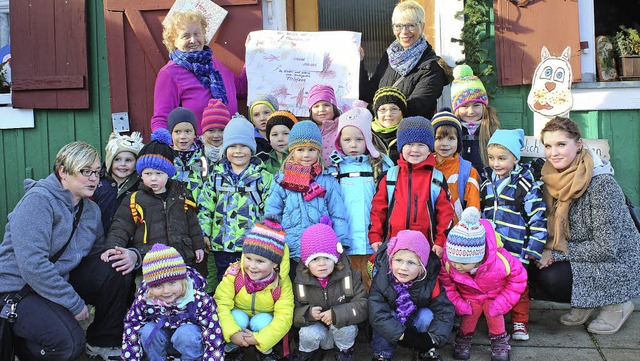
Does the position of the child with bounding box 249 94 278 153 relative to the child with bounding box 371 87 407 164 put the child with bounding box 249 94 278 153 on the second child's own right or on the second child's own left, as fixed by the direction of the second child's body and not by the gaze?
on the second child's own right

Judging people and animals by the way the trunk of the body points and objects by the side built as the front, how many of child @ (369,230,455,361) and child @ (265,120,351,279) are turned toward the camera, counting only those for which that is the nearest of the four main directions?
2

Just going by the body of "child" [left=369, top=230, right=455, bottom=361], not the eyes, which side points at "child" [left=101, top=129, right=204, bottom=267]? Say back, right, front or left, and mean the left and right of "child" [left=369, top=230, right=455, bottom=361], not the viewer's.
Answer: right

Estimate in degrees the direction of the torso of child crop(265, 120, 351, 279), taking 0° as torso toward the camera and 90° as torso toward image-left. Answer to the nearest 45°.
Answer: approximately 0°

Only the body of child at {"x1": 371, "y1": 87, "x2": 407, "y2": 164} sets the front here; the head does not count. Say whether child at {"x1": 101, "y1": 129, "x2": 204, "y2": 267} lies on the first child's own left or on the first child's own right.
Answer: on the first child's own right

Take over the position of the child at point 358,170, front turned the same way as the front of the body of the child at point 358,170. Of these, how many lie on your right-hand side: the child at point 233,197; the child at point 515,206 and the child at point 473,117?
1

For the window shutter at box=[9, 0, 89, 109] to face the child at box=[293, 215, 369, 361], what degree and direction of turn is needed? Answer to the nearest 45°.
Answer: approximately 45° to its left

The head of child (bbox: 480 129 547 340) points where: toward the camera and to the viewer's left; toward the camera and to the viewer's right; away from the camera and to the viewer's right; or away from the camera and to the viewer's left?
toward the camera and to the viewer's left

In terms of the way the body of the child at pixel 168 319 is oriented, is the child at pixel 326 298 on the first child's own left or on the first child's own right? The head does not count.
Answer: on the first child's own left

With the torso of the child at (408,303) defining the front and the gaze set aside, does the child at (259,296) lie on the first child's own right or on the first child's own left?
on the first child's own right
